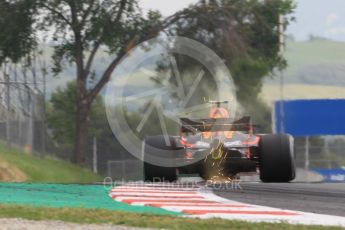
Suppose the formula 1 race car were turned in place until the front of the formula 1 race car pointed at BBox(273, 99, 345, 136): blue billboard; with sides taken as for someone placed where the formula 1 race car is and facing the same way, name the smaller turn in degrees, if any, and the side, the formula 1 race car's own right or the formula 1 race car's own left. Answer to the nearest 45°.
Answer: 0° — it already faces it

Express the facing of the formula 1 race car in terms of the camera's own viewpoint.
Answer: facing away from the viewer

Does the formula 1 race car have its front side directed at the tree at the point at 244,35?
yes
